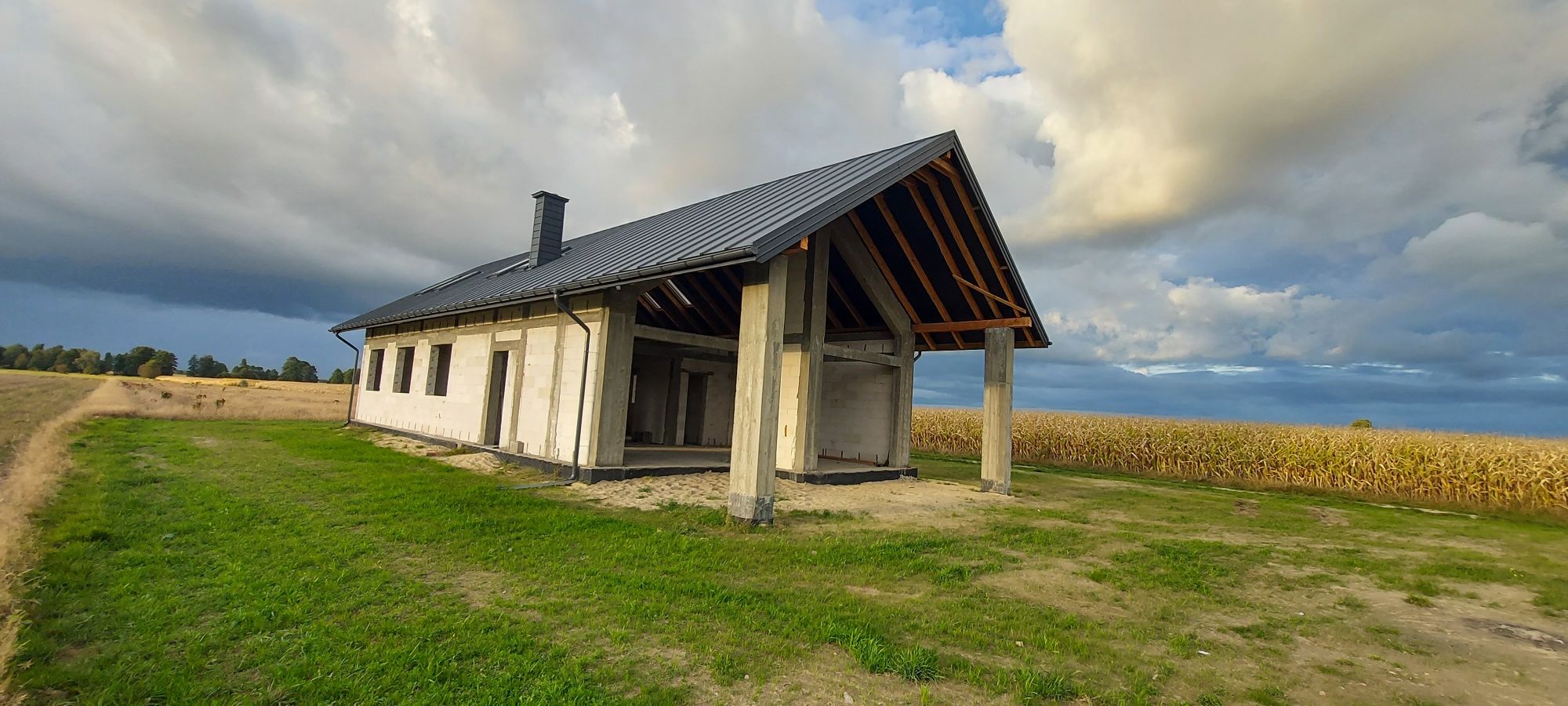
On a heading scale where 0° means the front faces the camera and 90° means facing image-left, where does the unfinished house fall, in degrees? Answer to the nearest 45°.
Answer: approximately 315°
